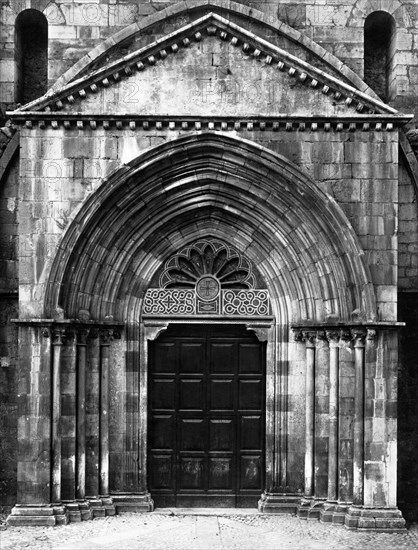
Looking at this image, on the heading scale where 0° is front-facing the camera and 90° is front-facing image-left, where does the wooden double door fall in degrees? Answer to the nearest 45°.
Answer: approximately 0°
